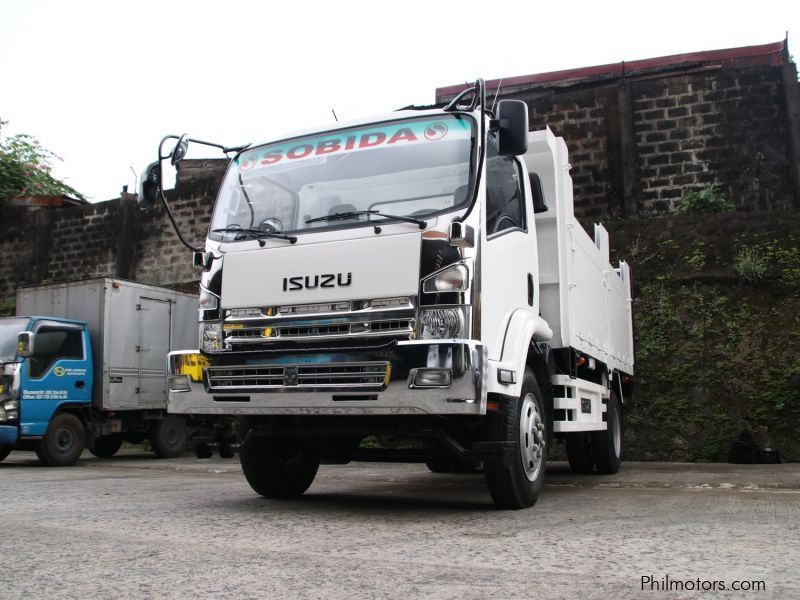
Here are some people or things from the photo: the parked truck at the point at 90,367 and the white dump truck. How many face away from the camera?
0

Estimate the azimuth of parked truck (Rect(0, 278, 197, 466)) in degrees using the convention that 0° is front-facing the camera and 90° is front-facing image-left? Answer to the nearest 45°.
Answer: approximately 45°

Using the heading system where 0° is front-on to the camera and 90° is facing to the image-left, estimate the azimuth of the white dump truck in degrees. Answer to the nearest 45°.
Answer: approximately 45°

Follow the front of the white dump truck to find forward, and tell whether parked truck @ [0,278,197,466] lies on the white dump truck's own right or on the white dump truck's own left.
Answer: on the white dump truck's own right

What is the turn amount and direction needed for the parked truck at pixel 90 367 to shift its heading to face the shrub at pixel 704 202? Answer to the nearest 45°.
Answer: approximately 135° to its left

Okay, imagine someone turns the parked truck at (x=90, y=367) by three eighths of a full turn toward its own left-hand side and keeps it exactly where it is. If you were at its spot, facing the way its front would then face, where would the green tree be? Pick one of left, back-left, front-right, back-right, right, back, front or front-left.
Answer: left
